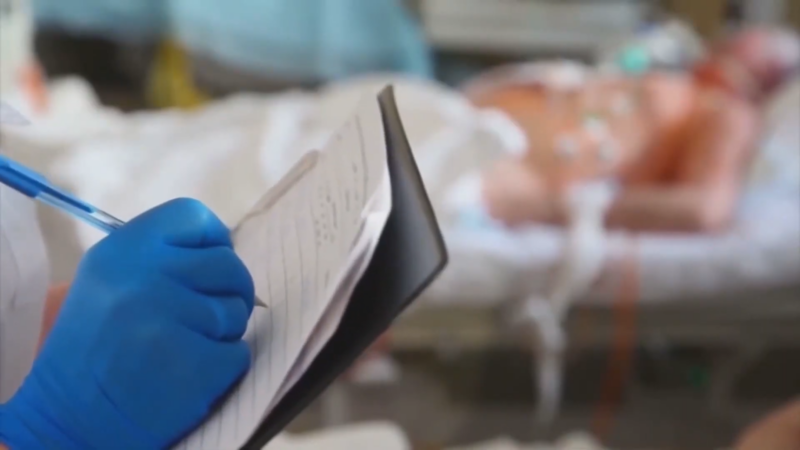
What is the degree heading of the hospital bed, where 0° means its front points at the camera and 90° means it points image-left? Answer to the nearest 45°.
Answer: approximately 90°
